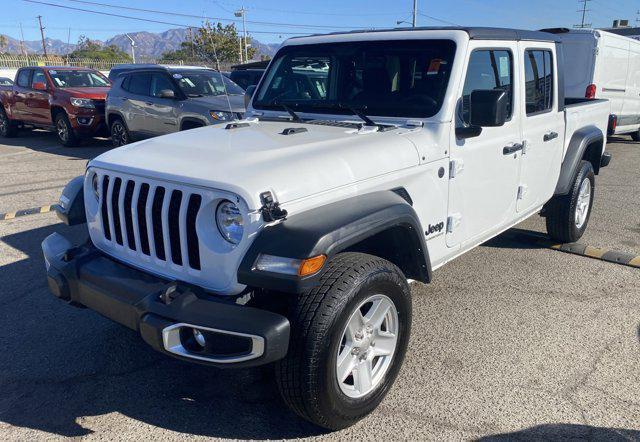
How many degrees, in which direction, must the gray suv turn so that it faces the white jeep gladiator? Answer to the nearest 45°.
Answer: approximately 45° to its right

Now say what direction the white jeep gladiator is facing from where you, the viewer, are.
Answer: facing the viewer and to the left of the viewer

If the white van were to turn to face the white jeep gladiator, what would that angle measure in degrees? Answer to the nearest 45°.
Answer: approximately 135° to its right

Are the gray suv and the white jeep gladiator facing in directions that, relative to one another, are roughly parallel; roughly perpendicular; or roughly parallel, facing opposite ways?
roughly perpendicular

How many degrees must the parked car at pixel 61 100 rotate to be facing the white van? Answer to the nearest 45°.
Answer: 0° — it already faces it

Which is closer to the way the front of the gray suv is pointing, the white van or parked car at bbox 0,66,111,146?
the white van

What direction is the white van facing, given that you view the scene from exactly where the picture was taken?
facing away from the viewer and to the right of the viewer

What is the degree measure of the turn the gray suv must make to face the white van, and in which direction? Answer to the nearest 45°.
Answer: approximately 45° to its left

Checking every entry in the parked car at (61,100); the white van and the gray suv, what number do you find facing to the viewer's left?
0

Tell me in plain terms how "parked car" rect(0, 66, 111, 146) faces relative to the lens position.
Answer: facing the viewer and to the right of the viewer

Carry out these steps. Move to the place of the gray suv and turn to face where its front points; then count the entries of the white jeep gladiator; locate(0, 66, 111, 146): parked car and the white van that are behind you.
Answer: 1

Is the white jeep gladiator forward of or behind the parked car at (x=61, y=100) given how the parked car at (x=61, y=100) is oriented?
forward

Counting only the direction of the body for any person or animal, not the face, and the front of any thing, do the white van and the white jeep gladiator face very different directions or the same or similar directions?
very different directions
